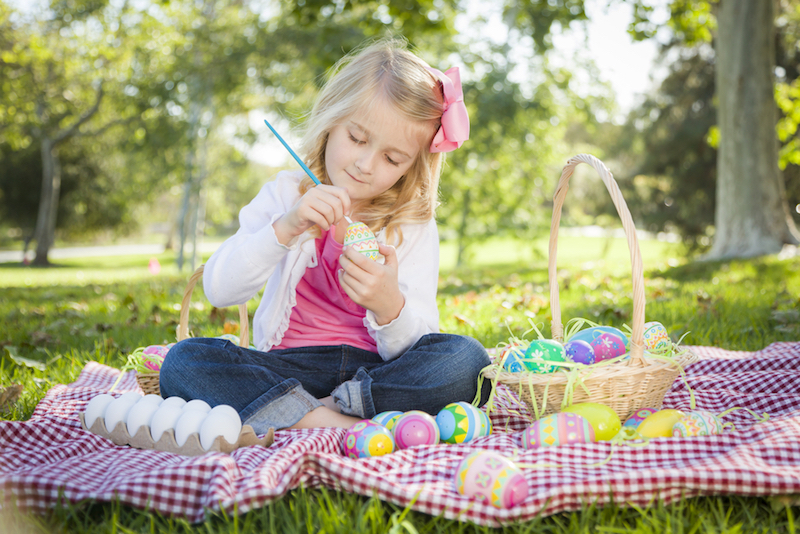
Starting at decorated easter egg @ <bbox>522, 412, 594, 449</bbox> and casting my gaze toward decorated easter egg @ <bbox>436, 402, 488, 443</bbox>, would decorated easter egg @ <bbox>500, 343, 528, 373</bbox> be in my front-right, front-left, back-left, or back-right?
front-right

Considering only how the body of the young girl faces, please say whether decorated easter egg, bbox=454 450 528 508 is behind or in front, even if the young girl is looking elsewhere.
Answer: in front

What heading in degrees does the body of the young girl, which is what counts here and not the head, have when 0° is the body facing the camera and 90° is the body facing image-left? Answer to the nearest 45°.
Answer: approximately 0°
